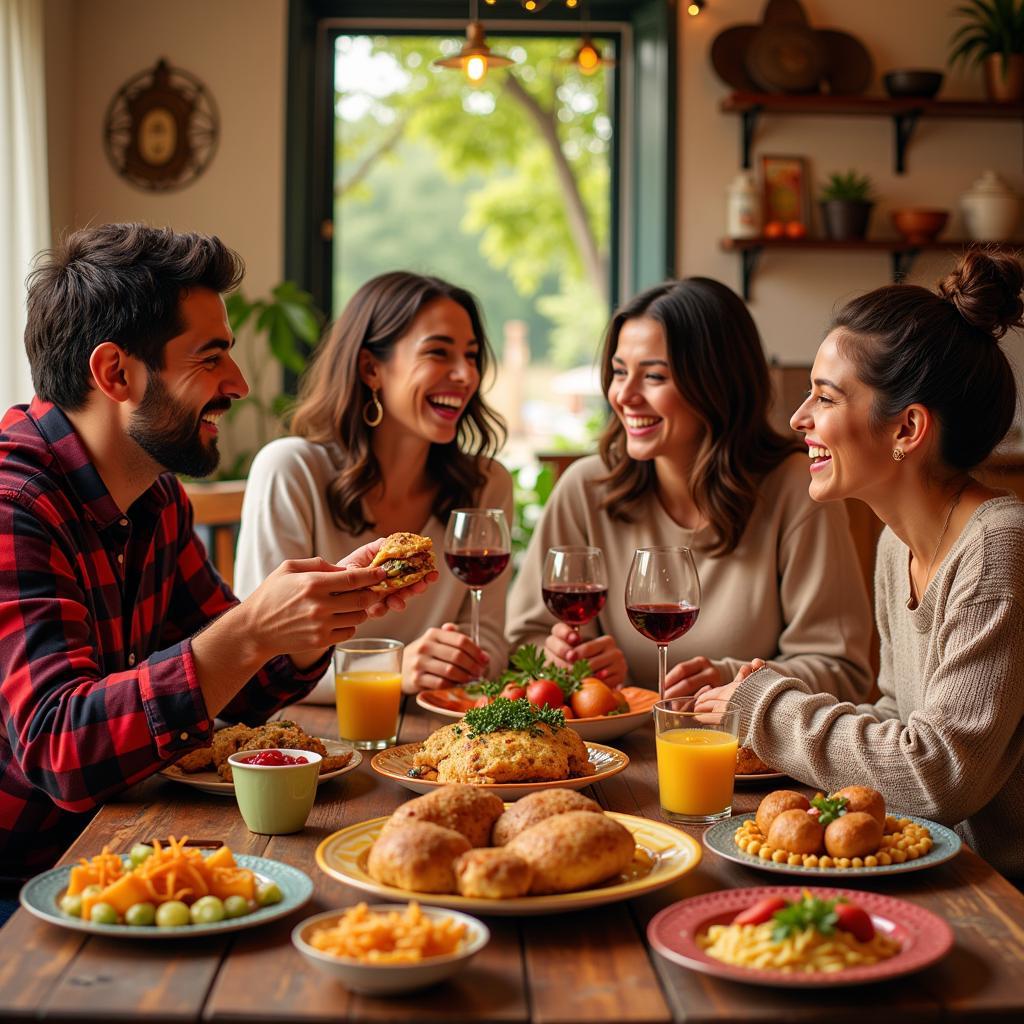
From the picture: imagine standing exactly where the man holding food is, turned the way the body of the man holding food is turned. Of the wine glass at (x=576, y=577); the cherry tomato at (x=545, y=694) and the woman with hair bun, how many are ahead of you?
3

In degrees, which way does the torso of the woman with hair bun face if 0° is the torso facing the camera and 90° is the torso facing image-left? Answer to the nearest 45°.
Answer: approximately 90°

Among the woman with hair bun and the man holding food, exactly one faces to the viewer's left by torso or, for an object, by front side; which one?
the woman with hair bun

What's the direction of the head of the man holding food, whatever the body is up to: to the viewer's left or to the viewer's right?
to the viewer's right

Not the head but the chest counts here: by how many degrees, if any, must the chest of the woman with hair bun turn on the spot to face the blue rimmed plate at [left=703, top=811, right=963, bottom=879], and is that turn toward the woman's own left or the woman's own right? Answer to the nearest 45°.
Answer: approximately 90° to the woman's own left

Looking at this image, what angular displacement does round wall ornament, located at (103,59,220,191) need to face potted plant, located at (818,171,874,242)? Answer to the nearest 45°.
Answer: approximately 90° to its left

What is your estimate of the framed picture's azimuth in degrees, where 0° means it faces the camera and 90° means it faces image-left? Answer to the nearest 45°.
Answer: approximately 0°

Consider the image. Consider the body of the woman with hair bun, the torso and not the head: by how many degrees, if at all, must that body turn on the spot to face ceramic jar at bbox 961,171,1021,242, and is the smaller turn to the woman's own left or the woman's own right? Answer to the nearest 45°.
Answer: approximately 90° to the woman's own right

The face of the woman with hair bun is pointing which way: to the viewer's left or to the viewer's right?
to the viewer's left

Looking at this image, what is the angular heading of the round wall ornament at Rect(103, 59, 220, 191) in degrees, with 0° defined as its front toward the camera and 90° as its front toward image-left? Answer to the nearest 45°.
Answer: approximately 0°
